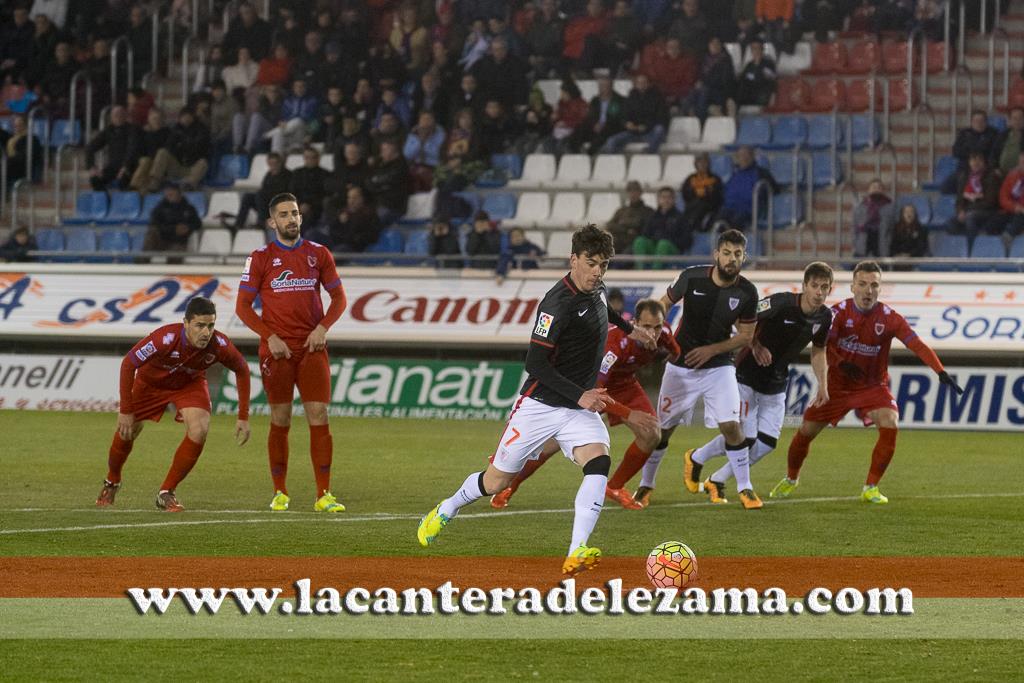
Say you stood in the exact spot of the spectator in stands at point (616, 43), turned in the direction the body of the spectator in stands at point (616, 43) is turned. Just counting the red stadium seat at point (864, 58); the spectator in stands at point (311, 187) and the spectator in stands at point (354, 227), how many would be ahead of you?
2

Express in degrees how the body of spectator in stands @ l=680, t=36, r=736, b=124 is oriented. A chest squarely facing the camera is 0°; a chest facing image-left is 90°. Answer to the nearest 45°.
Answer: approximately 45°

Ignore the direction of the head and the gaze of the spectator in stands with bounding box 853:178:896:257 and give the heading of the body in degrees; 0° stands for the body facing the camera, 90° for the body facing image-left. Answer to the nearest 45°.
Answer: approximately 0°

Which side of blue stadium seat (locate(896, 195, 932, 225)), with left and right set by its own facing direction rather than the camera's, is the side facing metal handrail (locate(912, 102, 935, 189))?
back

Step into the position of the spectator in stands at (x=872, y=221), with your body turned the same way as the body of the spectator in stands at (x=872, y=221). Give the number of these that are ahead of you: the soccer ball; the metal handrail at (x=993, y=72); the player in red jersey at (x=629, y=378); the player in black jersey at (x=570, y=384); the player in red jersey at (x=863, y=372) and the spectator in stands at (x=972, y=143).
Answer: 4

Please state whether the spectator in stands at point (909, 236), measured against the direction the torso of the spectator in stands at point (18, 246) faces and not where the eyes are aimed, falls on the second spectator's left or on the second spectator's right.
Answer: on the second spectator's left

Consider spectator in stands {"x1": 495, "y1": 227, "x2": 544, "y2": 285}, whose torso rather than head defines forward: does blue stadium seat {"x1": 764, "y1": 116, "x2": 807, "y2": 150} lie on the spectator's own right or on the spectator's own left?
on the spectator's own left

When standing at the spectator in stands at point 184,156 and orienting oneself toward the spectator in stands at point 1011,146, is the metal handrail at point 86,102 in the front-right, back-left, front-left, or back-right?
back-left

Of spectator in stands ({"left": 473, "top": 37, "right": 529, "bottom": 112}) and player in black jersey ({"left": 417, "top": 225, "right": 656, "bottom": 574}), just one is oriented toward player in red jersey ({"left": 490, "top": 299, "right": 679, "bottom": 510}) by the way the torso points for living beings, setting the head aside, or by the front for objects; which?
the spectator in stands

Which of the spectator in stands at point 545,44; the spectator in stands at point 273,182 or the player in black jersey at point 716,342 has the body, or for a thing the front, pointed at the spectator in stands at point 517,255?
the spectator in stands at point 545,44
